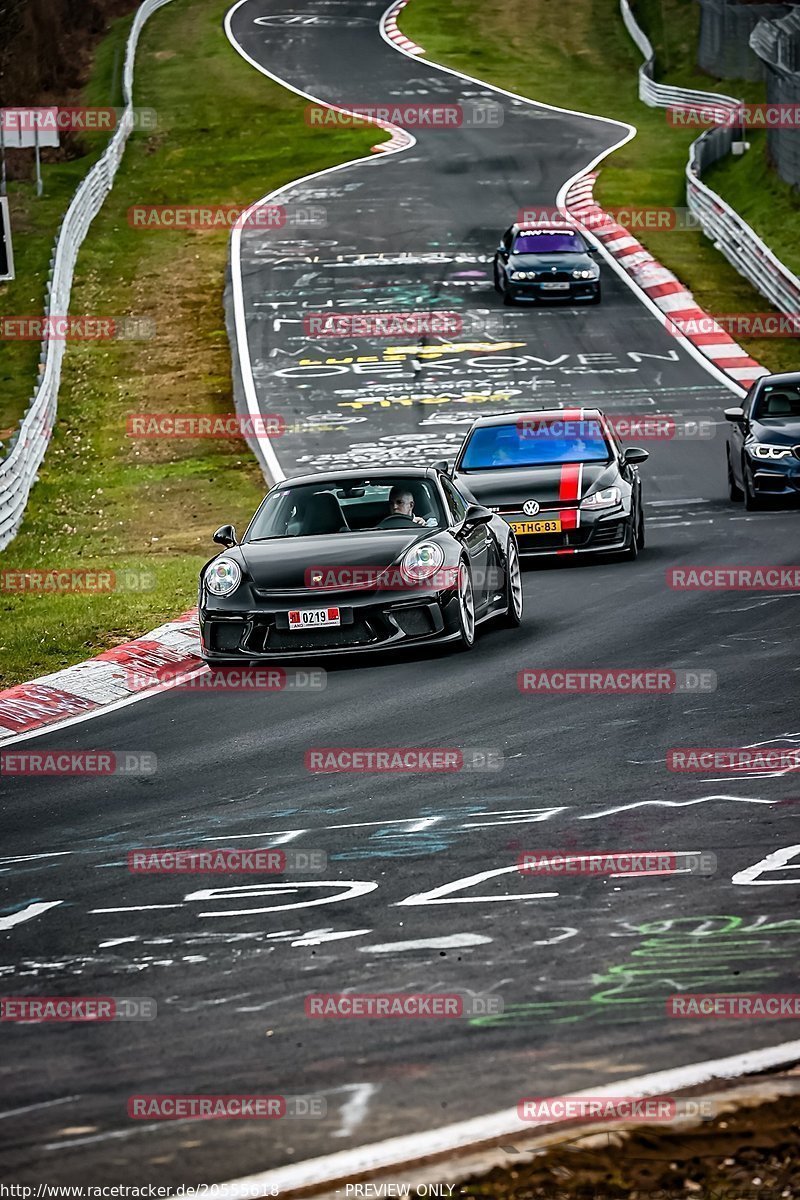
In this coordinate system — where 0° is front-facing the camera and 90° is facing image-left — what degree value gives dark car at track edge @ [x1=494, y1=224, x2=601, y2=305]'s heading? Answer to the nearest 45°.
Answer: approximately 0°

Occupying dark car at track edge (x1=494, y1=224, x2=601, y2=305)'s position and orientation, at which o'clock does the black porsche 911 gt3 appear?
The black porsche 911 gt3 is roughly at 12 o'clock from the dark car at track edge.

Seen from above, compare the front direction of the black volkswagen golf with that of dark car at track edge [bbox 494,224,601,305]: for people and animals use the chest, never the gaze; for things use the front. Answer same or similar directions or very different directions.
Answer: same or similar directions

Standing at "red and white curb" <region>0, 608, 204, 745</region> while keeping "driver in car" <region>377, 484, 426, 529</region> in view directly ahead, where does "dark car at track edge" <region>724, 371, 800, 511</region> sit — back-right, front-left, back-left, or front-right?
front-left

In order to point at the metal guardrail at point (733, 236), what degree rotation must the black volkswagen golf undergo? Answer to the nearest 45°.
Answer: approximately 180°

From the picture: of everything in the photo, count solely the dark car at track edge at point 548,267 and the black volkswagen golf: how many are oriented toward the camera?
2

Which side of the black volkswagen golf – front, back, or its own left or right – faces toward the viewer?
front

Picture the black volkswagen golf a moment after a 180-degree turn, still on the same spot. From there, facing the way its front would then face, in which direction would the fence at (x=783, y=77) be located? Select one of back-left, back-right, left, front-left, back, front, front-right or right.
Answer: front

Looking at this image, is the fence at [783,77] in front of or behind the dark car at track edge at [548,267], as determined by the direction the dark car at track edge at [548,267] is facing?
behind

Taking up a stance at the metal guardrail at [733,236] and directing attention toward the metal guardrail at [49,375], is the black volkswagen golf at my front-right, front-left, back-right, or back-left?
front-left

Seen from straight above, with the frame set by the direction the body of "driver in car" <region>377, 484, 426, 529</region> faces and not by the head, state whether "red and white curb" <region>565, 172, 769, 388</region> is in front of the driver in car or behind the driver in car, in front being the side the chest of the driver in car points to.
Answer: behind

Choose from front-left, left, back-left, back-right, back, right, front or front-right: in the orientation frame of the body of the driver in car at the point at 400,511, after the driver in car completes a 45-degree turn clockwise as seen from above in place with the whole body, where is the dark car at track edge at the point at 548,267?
right
